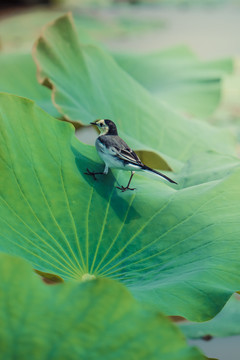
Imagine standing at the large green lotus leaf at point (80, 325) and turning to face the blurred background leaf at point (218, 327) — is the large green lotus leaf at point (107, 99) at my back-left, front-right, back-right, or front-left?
front-left

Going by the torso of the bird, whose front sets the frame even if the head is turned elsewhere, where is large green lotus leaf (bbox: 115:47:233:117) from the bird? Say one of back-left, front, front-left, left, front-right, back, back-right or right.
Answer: right

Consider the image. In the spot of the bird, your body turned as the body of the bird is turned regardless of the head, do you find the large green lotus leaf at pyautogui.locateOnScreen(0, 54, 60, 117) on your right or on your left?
on your right

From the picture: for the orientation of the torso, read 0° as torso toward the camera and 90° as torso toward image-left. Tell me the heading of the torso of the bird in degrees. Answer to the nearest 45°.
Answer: approximately 90°
